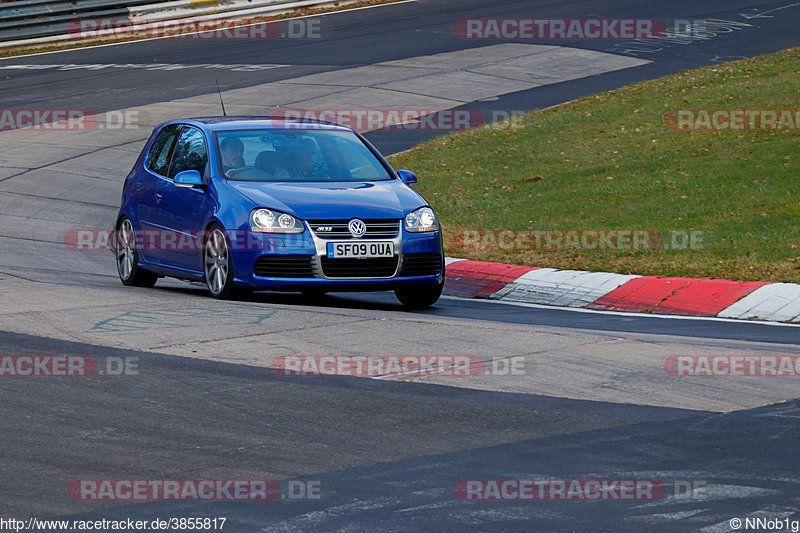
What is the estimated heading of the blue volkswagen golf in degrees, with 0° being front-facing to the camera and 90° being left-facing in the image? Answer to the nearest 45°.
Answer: approximately 315°
